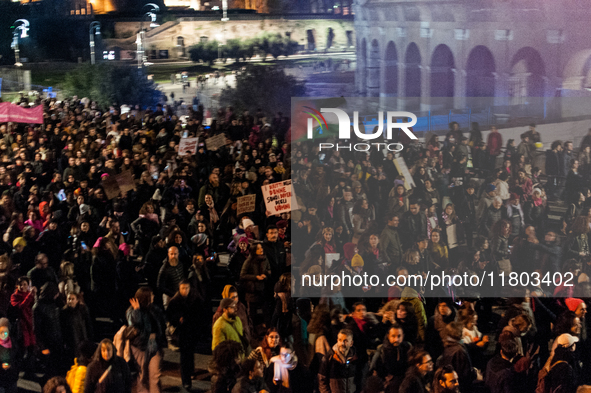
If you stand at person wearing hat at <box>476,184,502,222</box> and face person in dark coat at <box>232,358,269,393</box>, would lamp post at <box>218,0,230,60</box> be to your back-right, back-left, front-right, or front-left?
back-right

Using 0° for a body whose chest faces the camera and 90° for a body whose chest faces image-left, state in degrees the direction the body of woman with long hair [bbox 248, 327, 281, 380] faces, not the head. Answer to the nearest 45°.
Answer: approximately 315°

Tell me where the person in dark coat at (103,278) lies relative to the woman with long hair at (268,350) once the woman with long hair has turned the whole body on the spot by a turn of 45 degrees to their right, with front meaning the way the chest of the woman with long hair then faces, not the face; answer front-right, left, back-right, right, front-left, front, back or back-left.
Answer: back-right

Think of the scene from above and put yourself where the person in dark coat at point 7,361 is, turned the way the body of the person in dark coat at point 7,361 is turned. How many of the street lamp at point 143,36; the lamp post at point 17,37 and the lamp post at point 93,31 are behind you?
3

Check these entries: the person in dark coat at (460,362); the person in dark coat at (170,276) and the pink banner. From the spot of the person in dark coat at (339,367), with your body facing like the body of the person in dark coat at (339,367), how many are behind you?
2

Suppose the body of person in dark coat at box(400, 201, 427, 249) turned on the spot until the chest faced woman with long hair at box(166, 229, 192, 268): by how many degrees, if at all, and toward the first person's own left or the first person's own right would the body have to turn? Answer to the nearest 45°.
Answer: approximately 45° to the first person's own right

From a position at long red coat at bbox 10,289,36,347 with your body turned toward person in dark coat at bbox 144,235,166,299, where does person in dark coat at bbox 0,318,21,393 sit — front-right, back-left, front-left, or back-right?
back-right
